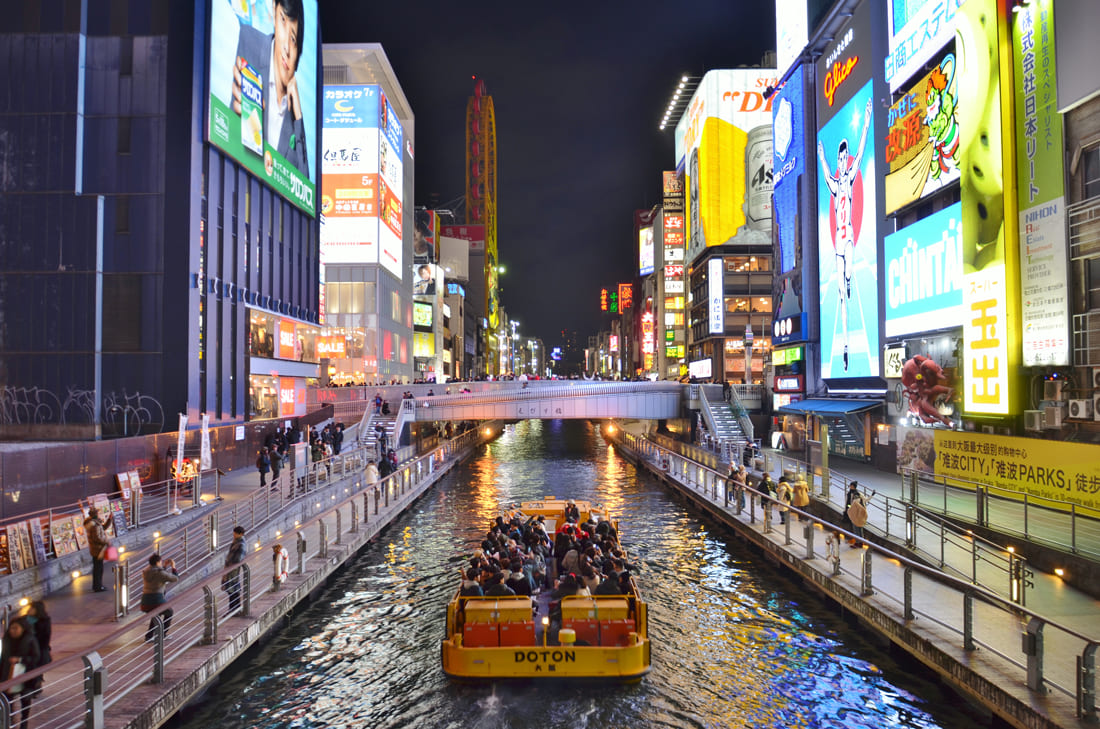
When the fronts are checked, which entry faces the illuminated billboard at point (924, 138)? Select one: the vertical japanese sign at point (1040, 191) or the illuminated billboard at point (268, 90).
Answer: the illuminated billboard at point (268, 90)

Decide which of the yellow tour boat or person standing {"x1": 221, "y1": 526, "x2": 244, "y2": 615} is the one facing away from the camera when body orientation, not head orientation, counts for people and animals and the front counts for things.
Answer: the yellow tour boat

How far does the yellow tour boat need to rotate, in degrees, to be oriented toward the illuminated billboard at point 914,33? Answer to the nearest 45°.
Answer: approximately 45° to its right

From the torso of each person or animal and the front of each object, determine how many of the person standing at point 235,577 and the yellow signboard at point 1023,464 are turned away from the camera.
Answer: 0

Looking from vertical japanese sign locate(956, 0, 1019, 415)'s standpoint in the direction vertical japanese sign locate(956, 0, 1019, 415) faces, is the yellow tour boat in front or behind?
in front

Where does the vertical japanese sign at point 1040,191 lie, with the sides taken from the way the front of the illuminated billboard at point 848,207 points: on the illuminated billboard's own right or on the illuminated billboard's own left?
on the illuminated billboard's own left

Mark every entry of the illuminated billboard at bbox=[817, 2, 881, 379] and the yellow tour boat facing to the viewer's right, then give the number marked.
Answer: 0
